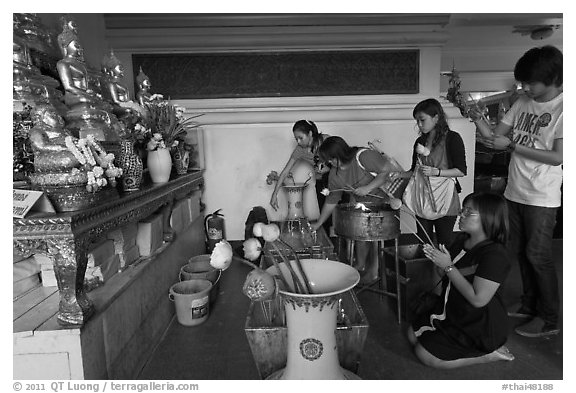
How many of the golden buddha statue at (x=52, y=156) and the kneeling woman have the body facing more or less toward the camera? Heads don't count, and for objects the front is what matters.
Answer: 0

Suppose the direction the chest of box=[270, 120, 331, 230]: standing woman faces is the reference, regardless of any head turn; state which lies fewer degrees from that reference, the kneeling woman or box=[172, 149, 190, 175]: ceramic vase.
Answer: the ceramic vase

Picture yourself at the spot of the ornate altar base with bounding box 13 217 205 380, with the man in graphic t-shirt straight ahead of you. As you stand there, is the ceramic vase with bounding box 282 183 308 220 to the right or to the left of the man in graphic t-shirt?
left

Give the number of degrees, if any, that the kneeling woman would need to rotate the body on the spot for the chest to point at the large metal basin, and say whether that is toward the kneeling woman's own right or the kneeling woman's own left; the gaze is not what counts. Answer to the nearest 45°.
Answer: approximately 45° to the kneeling woman's own right

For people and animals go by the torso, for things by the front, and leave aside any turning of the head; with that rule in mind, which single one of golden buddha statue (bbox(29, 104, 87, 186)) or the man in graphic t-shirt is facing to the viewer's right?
the golden buddha statue

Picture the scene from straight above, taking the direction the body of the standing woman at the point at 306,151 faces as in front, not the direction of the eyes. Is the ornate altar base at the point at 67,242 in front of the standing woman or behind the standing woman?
in front

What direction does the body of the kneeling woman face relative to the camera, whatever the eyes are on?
to the viewer's left

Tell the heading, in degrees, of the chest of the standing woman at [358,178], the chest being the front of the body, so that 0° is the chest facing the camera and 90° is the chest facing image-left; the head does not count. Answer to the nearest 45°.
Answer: approximately 45°

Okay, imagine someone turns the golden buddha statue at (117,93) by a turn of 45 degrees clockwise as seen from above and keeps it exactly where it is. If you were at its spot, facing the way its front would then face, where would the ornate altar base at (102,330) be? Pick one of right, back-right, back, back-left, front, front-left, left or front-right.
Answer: front-right

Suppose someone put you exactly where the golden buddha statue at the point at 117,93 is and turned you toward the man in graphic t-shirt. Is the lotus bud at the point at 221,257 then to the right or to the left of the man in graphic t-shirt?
right

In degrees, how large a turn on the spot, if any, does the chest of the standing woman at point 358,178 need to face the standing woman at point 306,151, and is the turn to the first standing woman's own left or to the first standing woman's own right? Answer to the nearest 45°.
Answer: approximately 90° to the first standing woman's own right

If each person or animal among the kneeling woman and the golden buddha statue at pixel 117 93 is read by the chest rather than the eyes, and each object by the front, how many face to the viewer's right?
1

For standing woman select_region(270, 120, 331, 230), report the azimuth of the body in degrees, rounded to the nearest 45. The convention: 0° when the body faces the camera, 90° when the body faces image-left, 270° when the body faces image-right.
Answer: approximately 45°

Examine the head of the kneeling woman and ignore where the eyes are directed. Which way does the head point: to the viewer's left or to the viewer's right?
to the viewer's left

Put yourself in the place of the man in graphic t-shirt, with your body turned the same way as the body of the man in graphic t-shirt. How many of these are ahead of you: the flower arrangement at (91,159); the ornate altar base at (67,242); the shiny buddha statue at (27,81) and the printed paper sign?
4

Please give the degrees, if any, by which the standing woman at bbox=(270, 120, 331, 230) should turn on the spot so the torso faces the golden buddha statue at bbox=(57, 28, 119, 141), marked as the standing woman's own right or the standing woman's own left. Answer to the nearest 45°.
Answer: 0° — they already face it

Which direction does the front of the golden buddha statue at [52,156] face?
to the viewer's right

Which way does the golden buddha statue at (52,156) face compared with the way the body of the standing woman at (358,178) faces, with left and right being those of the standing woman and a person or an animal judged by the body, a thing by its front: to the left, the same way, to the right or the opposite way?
the opposite way

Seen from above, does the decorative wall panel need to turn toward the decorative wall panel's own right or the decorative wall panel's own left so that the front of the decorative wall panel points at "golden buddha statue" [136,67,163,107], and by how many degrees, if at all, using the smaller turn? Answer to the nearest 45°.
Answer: approximately 45° to the decorative wall panel's own right
